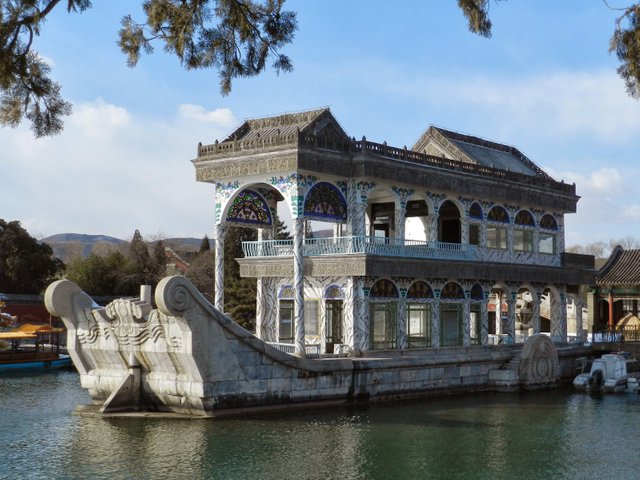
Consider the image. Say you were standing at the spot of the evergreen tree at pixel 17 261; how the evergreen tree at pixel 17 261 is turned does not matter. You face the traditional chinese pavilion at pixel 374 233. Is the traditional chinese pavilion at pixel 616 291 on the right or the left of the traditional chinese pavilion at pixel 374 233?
left
